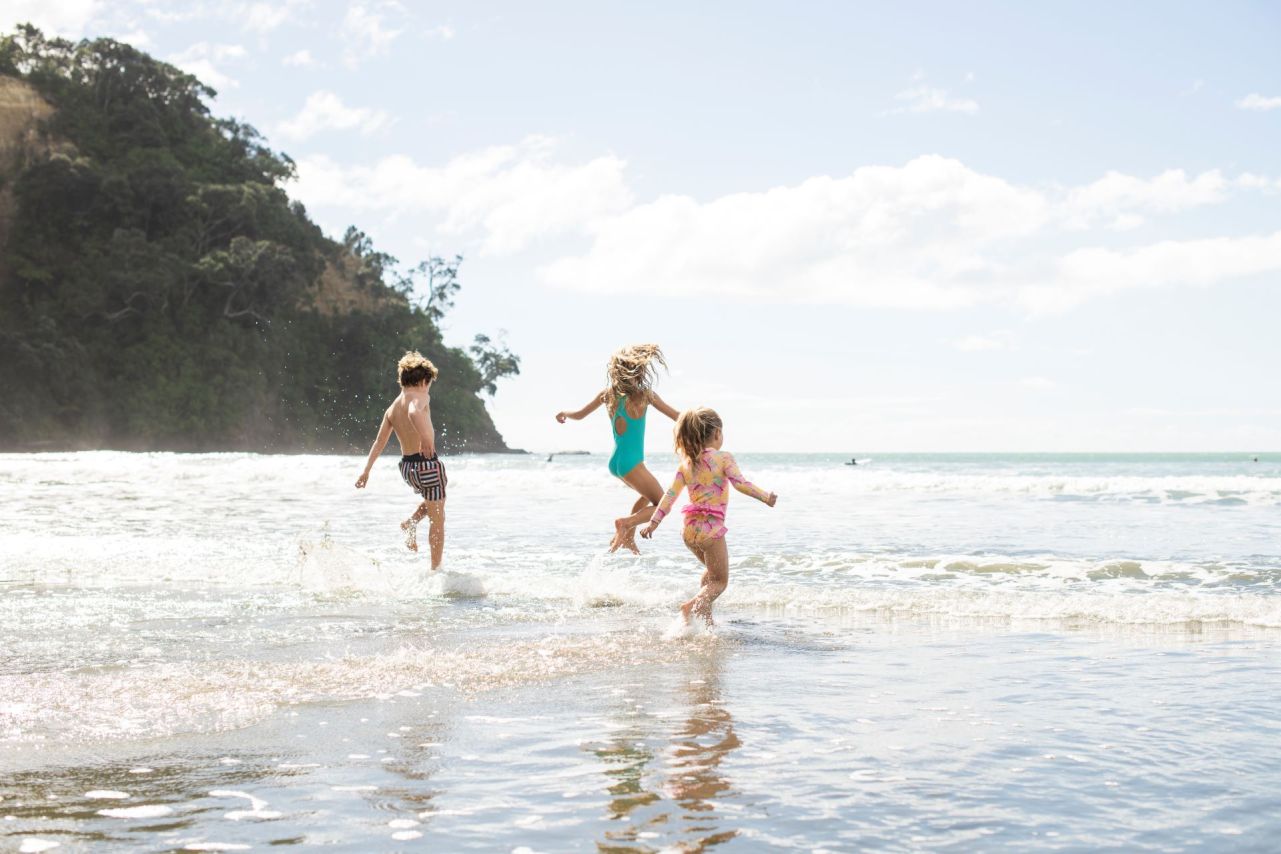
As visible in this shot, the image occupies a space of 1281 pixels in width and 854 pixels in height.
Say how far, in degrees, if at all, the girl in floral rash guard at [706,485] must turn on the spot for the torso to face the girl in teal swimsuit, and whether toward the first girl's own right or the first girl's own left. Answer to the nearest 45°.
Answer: approximately 45° to the first girl's own left

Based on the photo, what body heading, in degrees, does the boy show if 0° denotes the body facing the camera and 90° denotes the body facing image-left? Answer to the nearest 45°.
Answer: approximately 225°

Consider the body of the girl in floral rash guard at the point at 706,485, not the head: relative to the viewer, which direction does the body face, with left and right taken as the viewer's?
facing away from the viewer and to the right of the viewer

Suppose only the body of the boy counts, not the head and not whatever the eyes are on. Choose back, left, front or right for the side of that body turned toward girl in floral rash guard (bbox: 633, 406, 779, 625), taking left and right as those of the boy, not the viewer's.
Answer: right

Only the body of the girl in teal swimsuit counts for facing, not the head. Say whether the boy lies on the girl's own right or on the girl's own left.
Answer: on the girl's own left

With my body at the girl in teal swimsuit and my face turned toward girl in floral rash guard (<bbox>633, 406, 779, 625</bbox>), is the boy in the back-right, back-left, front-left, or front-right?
back-right

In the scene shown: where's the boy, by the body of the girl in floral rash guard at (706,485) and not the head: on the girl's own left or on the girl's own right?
on the girl's own left
